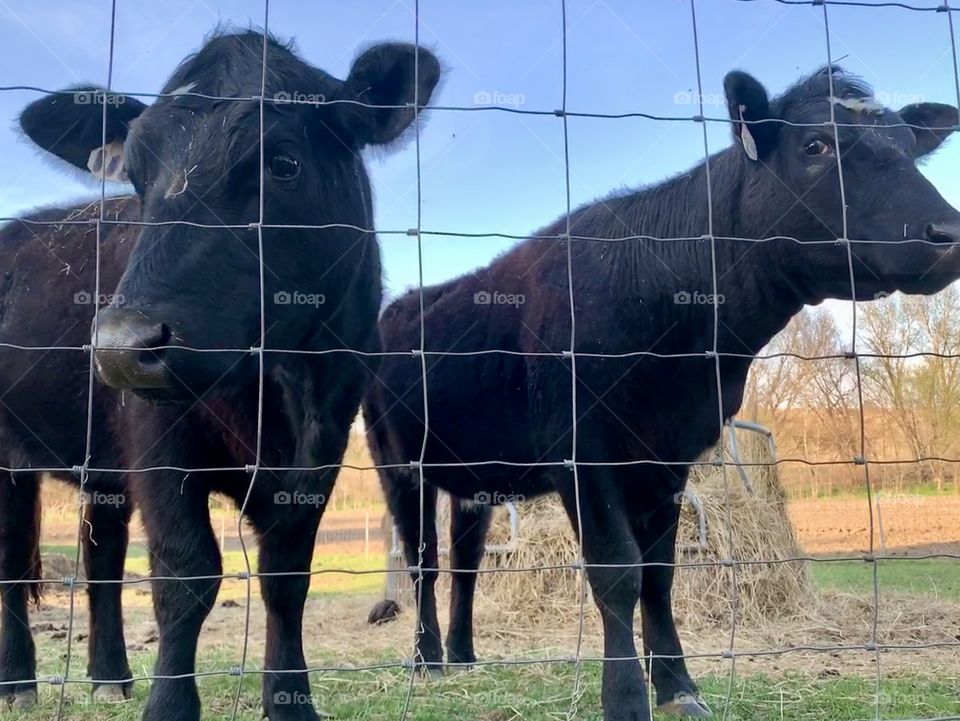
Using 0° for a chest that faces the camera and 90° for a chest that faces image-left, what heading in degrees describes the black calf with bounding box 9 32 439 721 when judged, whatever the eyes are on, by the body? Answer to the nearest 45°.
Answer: approximately 315°

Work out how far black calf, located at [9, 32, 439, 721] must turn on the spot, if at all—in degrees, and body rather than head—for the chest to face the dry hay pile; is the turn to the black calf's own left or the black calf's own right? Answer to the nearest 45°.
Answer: approximately 90° to the black calf's own left

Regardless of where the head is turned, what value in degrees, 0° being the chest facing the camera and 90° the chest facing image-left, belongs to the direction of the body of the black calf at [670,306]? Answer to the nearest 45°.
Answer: approximately 315°

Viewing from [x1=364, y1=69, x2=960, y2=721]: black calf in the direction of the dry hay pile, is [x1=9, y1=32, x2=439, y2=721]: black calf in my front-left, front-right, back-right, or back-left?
back-left

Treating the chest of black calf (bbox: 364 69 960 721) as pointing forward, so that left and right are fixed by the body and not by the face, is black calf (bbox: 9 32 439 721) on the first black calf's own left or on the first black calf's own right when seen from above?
on the first black calf's own right

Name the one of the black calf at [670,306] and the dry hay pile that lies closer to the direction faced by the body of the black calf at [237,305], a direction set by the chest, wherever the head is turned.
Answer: the black calf

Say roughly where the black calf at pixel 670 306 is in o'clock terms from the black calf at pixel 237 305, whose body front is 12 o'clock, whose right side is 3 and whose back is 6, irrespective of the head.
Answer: the black calf at pixel 670 306 is roughly at 10 o'clock from the black calf at pixel 237 305.

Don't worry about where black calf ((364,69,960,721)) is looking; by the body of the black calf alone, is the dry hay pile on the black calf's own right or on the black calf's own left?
on the black calf's own left
